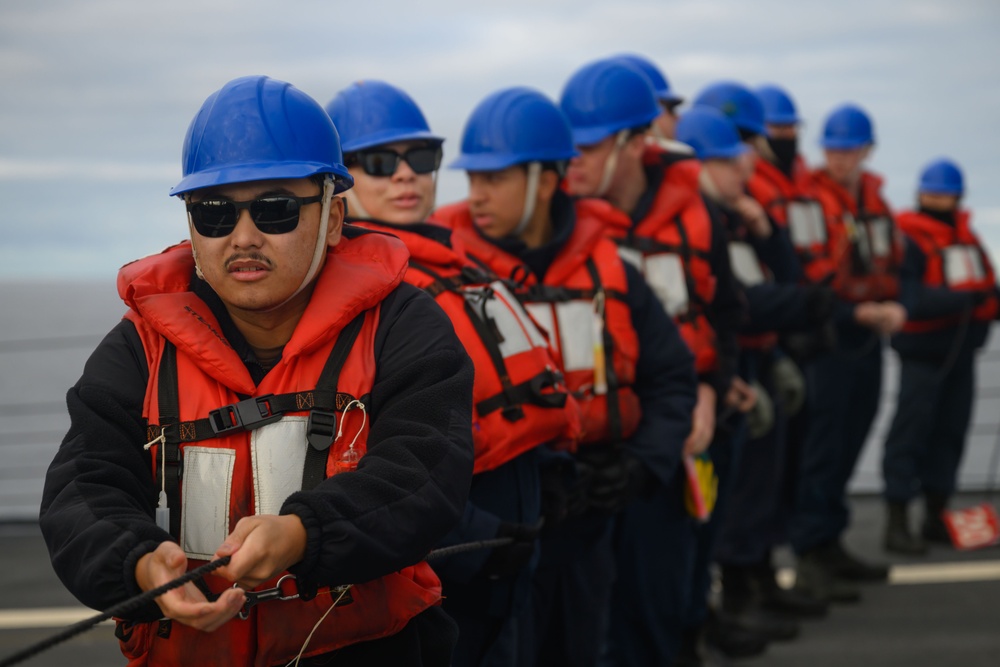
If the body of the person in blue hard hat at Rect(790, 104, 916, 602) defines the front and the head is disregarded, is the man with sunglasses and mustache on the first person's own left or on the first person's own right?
on the first person's own right

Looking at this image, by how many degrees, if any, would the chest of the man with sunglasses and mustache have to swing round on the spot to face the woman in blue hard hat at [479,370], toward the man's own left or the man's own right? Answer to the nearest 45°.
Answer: approximately 135° to the man's own left

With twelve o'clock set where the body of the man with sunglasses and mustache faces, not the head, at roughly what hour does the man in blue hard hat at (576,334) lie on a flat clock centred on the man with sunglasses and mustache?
The man in blue hard hat is roughly at 7 o'clock from the man with sunglasses and mustache.

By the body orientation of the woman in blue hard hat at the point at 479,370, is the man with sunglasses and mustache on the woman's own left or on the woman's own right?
on the woman's own right

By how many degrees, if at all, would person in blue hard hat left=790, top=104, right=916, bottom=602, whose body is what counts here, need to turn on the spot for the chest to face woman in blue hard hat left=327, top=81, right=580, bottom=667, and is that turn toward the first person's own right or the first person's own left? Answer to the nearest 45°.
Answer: approximately 45° to the first person's own right

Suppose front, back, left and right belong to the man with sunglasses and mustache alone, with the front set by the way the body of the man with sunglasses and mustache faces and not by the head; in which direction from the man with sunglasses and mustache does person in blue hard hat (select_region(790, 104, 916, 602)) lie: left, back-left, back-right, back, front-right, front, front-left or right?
back-left

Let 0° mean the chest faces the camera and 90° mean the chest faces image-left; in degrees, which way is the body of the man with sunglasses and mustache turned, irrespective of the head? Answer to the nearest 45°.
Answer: approximately 0°

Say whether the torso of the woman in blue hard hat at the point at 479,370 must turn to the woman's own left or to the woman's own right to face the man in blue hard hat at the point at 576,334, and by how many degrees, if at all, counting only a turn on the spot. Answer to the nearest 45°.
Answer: approximately 90° to the woman's own left
